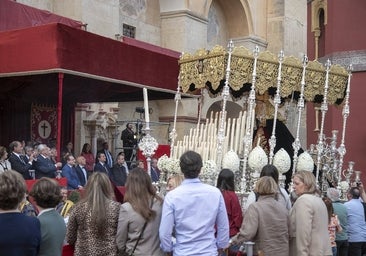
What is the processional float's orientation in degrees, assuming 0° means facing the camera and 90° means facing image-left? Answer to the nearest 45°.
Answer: approximately 45°

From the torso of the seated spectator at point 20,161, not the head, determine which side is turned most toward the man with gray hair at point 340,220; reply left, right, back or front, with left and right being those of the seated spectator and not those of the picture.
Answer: front

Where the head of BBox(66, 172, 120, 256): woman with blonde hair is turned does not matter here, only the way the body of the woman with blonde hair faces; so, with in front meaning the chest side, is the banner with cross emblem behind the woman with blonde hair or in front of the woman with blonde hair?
in front

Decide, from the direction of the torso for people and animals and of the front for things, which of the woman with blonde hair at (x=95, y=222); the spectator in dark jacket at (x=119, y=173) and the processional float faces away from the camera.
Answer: the woman with blonde hair

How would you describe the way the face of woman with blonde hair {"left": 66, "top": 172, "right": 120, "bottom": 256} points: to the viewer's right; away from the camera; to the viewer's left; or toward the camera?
away from the camera

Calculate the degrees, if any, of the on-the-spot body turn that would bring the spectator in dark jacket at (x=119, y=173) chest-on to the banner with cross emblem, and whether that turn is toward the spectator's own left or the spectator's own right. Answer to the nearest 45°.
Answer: approximately 180°

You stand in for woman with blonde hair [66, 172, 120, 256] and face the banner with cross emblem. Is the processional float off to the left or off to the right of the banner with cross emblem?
right

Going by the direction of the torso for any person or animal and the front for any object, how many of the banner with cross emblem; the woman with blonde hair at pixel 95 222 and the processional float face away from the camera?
1

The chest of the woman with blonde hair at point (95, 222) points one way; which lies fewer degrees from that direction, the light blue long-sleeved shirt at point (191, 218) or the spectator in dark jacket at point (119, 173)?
the spectator in dark jacket

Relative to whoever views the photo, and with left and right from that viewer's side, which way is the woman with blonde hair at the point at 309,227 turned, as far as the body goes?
facing away from the viewer and to the left of the viewer

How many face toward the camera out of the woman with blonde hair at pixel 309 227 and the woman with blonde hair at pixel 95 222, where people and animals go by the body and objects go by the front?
0

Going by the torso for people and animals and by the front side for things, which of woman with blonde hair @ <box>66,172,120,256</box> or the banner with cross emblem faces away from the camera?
the woman with blonde hair

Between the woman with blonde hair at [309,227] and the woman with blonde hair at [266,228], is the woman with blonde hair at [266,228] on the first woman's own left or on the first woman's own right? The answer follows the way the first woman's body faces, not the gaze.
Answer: on the first woman's own left

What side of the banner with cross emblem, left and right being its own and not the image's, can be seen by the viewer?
front

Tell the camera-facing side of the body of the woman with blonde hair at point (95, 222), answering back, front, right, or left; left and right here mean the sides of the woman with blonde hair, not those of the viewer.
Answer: back
